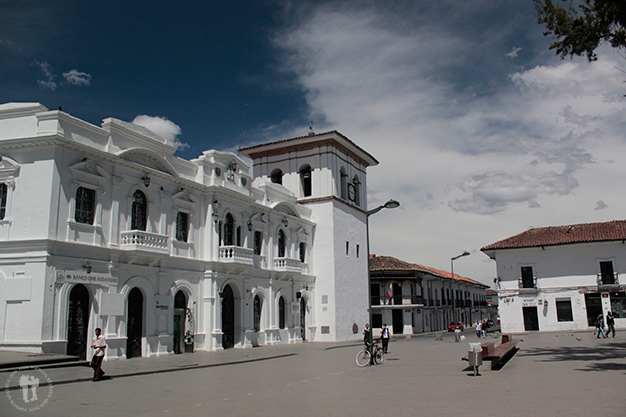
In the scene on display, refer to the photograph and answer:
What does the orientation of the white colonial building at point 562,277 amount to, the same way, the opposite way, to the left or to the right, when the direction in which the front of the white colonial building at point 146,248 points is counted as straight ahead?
to the right

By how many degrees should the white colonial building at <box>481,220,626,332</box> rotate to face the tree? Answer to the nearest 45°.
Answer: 0° — it already faces it

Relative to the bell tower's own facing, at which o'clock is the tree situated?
The tree is roughly at 1 o'clock from the bell tower.

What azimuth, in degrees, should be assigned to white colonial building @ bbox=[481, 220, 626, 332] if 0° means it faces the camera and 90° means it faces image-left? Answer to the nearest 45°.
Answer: approximately 0°

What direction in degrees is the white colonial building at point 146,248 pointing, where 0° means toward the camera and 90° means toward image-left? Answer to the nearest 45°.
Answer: approximately 315°

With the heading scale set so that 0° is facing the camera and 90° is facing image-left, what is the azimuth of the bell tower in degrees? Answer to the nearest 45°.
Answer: approximately 315°

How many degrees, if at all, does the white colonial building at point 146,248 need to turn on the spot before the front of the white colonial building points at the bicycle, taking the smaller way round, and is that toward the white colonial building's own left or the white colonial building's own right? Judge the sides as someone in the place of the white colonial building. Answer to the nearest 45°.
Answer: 0° — it already faces it

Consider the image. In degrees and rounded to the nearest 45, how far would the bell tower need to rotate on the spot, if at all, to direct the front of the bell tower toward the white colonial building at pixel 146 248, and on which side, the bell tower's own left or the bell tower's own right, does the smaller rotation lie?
approximately 90° to the bell tower's own right

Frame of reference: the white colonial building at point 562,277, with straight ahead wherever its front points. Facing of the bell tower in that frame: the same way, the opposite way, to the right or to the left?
to the left

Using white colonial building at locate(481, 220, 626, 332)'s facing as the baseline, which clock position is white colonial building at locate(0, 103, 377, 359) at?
white colonial building at locate(0, 103, 377, 359) is roughly at 1 o'clock from white colonial building at locate(481, 220, 626, 332).

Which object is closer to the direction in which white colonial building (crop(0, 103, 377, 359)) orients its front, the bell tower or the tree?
the tree
